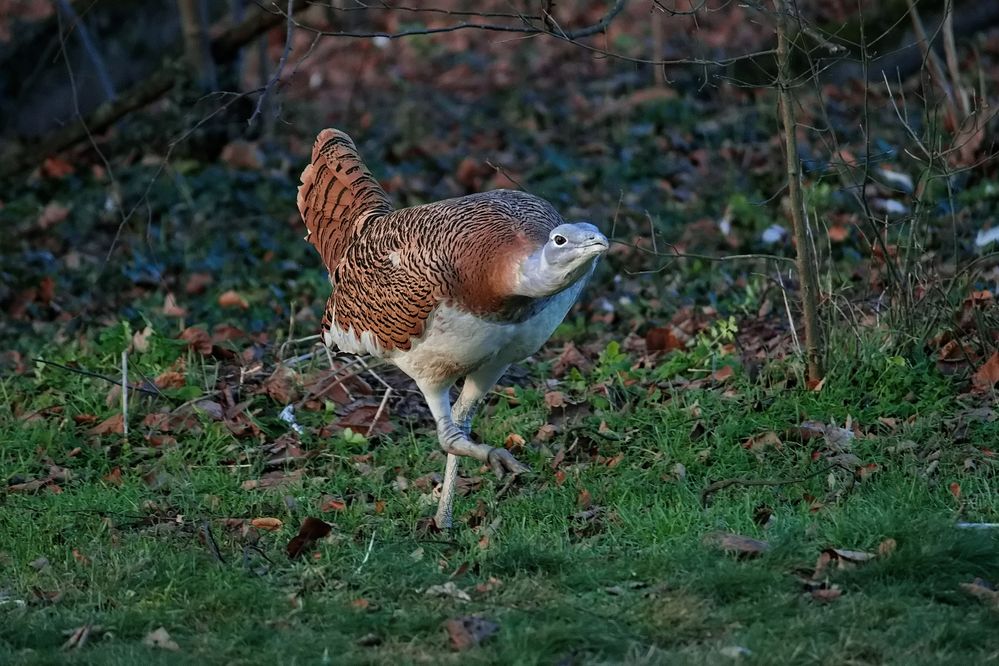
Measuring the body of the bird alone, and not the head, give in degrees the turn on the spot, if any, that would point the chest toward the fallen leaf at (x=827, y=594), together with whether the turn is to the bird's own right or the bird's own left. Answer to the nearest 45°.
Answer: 0° — it already faces it

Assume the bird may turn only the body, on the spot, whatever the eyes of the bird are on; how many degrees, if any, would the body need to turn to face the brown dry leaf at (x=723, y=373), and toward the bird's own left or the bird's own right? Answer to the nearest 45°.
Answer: approximately 90° to the bird's own left

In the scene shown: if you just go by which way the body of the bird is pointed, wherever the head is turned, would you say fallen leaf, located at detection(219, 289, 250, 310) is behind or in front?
behind

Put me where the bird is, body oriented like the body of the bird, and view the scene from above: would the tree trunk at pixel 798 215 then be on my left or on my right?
on my left

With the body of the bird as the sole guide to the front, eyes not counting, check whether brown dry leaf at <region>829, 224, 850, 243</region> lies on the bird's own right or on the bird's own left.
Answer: on the bird's own left

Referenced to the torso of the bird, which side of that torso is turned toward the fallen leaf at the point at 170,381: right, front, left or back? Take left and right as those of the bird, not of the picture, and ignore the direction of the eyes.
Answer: back

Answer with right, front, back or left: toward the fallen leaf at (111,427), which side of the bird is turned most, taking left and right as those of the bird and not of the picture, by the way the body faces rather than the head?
back

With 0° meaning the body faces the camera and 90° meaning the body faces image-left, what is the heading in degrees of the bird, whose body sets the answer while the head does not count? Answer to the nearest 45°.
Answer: approximately 315°
